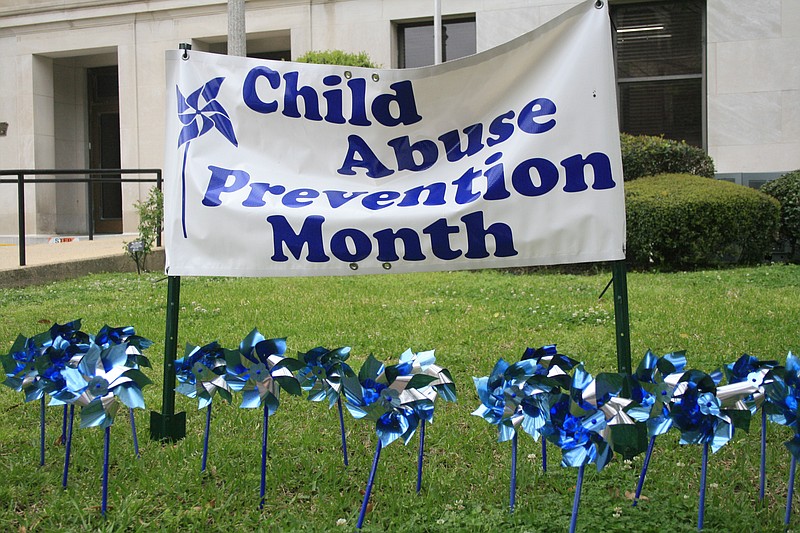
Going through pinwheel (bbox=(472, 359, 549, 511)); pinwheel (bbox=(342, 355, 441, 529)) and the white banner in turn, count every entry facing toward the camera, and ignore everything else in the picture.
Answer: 3

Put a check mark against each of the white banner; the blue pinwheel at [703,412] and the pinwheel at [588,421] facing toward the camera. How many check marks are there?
3

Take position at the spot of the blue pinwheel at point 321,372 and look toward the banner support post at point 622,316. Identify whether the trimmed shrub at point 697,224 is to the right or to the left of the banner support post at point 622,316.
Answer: left
